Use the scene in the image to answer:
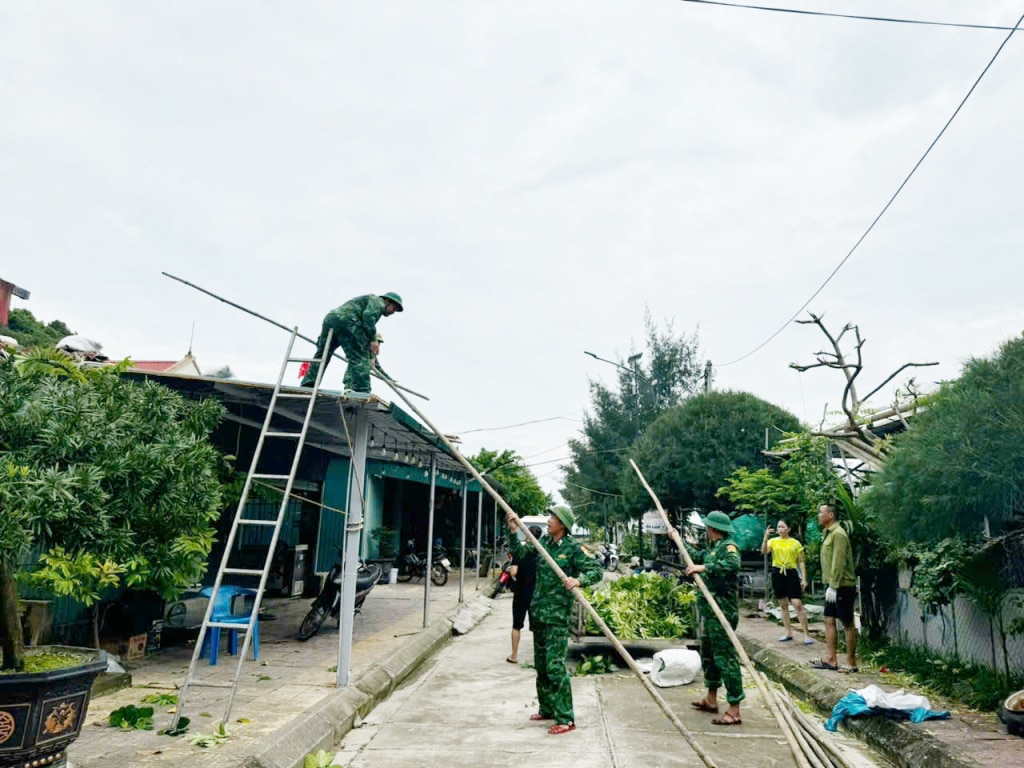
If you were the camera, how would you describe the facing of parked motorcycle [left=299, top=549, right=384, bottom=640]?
facing the viewer and to the left of the viewer

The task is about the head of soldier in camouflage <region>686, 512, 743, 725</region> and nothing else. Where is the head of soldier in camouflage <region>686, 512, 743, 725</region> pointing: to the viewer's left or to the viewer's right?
to the viewer's left

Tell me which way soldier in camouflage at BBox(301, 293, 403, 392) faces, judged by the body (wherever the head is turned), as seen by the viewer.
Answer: to the viewer's right

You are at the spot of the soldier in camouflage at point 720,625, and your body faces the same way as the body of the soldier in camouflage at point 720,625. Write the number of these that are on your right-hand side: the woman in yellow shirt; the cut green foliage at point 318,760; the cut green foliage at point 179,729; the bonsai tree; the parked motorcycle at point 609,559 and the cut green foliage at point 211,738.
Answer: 2

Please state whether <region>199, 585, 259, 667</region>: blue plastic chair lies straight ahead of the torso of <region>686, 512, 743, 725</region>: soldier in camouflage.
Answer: yes

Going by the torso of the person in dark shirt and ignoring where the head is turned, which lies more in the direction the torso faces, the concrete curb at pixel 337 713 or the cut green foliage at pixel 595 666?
the concrete curb

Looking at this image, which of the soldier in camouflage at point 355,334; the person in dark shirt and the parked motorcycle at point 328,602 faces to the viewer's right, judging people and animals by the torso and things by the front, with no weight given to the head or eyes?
the soldier in camouflage

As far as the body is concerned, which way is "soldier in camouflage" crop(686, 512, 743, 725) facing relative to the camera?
to the viewer's left
